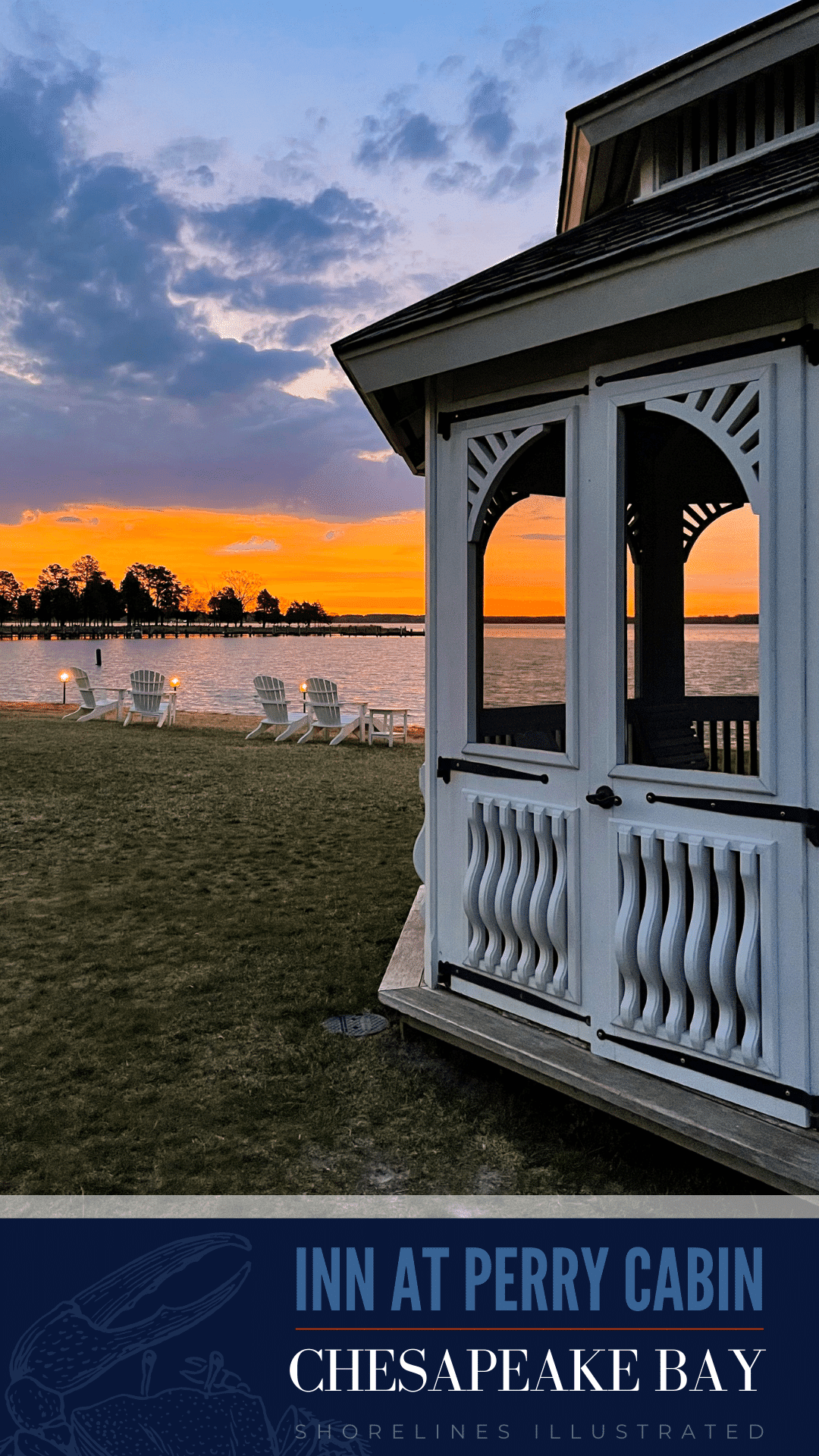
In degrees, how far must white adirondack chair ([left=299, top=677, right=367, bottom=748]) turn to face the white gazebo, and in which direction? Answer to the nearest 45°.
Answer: approximately 135° to its right

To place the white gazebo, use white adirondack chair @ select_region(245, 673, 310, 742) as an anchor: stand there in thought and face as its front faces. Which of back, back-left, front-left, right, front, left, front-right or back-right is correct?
back-right

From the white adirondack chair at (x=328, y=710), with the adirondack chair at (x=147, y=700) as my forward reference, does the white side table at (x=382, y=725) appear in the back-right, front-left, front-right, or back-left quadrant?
back-right

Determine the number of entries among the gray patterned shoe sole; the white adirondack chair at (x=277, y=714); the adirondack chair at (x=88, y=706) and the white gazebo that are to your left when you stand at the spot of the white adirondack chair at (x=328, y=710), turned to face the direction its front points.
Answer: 2

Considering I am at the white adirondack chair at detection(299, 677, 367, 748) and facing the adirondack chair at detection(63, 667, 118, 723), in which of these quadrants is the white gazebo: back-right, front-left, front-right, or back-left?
back-left

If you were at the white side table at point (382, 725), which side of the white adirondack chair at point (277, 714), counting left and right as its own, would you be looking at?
right

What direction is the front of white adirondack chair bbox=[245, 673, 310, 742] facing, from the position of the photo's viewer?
facing away from the viewer and to the right of the viewer

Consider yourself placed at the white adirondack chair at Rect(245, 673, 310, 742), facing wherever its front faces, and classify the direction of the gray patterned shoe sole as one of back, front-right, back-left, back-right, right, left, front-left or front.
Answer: back-right

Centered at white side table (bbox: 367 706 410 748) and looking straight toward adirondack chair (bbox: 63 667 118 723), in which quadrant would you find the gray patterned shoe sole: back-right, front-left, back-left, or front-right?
back-left

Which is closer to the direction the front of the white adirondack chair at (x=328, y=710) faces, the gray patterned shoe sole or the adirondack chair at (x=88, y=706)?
the adirondack chair

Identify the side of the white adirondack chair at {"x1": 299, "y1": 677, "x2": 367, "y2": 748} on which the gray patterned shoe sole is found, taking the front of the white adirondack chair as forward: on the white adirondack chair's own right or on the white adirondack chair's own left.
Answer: on the white adirondack chair's own right

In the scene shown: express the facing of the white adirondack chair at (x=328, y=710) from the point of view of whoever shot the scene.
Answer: facing away from the viewer and to the right of the viewer

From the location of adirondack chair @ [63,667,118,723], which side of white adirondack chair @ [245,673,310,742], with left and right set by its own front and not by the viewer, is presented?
left

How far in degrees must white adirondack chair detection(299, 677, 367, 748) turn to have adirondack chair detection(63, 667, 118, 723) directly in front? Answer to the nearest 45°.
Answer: approximately 90° to its left
